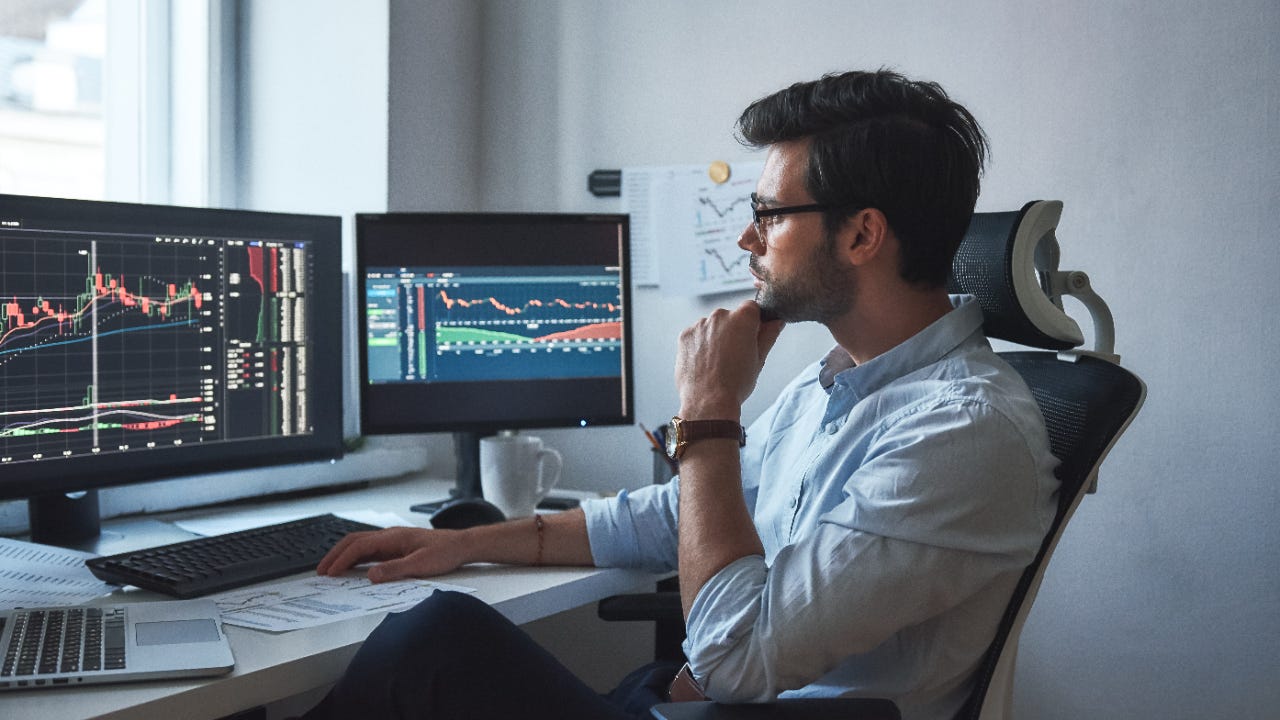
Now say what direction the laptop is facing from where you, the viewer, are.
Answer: facing to the right of the viewer

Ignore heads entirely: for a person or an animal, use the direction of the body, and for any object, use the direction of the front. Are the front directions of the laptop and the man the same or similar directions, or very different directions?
very different directions

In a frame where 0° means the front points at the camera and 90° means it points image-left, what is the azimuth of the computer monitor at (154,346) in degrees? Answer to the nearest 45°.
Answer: approximately 315°

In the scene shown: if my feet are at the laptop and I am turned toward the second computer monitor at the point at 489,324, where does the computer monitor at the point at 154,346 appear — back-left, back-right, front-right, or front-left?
front-left

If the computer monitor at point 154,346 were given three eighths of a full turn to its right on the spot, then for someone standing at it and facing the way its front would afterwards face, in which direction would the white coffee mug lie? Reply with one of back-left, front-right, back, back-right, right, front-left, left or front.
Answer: back

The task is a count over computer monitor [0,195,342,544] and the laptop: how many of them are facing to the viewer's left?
0

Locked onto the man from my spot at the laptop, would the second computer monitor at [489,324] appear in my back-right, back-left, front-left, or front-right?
front-left

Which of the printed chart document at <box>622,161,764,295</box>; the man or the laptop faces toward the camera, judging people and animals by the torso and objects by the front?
the printed chart document

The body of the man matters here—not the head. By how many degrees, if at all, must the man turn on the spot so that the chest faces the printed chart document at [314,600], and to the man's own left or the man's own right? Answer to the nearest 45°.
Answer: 0° — they already face it

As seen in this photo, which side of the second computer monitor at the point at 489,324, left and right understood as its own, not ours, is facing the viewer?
front

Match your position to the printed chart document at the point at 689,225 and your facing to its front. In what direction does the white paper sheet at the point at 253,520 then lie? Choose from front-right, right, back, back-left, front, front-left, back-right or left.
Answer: front-right

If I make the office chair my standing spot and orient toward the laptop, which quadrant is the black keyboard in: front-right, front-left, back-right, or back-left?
front-right

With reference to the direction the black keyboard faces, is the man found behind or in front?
in front

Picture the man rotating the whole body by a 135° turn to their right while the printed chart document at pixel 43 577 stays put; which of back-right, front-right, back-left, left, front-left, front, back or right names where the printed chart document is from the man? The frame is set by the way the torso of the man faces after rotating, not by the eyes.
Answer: back-left

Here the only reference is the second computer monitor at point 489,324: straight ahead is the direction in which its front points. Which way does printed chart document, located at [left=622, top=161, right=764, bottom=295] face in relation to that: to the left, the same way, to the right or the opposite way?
the same way

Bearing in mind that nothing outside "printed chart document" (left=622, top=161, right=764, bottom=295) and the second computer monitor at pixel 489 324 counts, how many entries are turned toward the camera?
2

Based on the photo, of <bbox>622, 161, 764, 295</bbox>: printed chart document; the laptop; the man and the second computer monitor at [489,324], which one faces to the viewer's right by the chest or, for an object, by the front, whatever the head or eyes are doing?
the laptop

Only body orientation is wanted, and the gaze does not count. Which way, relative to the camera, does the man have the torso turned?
to the viewer's left
